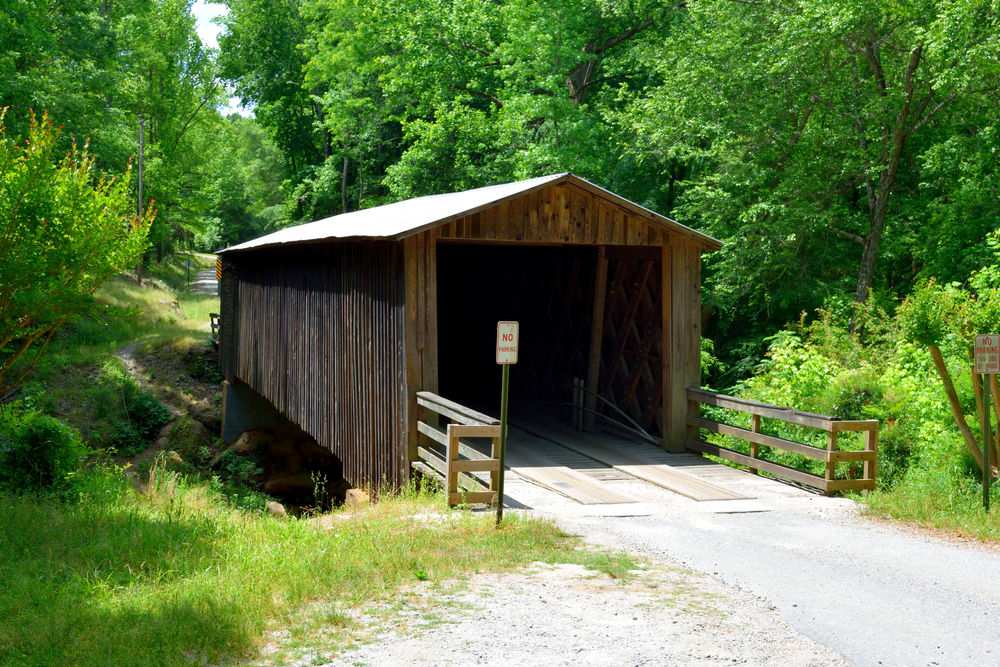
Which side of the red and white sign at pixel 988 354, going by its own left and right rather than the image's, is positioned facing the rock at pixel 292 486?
right

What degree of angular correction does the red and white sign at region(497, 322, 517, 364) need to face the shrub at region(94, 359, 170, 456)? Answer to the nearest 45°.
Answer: approximately 135° to its right

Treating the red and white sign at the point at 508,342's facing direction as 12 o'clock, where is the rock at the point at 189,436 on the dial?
The rock is roughly at 5 o'clock from the red and white sign.

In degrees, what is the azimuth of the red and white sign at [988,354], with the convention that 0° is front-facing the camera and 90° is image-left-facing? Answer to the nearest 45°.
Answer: approximately 0°

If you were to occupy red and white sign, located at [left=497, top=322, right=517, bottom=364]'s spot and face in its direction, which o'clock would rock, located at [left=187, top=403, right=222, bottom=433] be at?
The rock is roughly at 5 o'clock from the red and white sign.

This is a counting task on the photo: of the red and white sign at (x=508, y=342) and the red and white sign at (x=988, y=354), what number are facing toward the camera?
2

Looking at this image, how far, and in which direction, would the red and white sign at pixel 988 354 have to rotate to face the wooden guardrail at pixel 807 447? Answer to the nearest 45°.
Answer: approximately 90° to its right

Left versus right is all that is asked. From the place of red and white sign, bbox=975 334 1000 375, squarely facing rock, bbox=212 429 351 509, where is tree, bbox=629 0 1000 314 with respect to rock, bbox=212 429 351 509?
right

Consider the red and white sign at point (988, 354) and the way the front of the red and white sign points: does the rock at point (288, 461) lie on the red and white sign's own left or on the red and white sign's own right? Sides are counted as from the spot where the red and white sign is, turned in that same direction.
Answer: on the red and white sign's own right

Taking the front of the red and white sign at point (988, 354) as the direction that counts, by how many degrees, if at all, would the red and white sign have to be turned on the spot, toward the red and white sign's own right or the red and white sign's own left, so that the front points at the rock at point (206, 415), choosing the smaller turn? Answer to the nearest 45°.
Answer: approximately 90° to the red and white sign's own right

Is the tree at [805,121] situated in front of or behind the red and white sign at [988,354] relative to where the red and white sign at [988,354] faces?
behind

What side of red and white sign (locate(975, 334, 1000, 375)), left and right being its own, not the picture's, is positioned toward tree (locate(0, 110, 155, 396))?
right

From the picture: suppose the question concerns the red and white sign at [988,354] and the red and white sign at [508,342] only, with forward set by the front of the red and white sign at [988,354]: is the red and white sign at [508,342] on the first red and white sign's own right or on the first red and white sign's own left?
on the first red and white sign's own right
